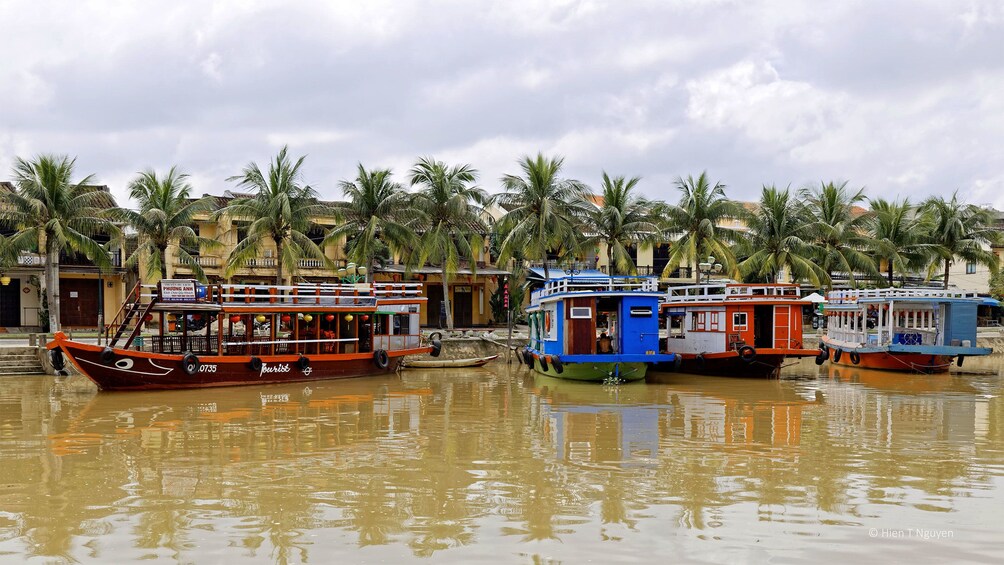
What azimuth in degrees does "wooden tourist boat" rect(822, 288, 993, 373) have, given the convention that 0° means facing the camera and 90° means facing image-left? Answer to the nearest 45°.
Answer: approximately 135°

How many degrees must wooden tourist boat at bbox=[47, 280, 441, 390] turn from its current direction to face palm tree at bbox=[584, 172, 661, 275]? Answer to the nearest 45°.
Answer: approximately 135° to its right

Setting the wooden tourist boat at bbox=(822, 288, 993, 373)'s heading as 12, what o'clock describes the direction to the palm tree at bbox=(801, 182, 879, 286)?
The palm tree is roughly at 1 o'clock from the wooden tourist boat.

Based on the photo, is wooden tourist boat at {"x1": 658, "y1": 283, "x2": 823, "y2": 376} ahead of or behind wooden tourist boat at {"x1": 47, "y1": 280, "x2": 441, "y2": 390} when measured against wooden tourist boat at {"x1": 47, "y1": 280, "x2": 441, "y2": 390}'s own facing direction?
behind

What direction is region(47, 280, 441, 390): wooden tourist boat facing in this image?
to the viewer's left
